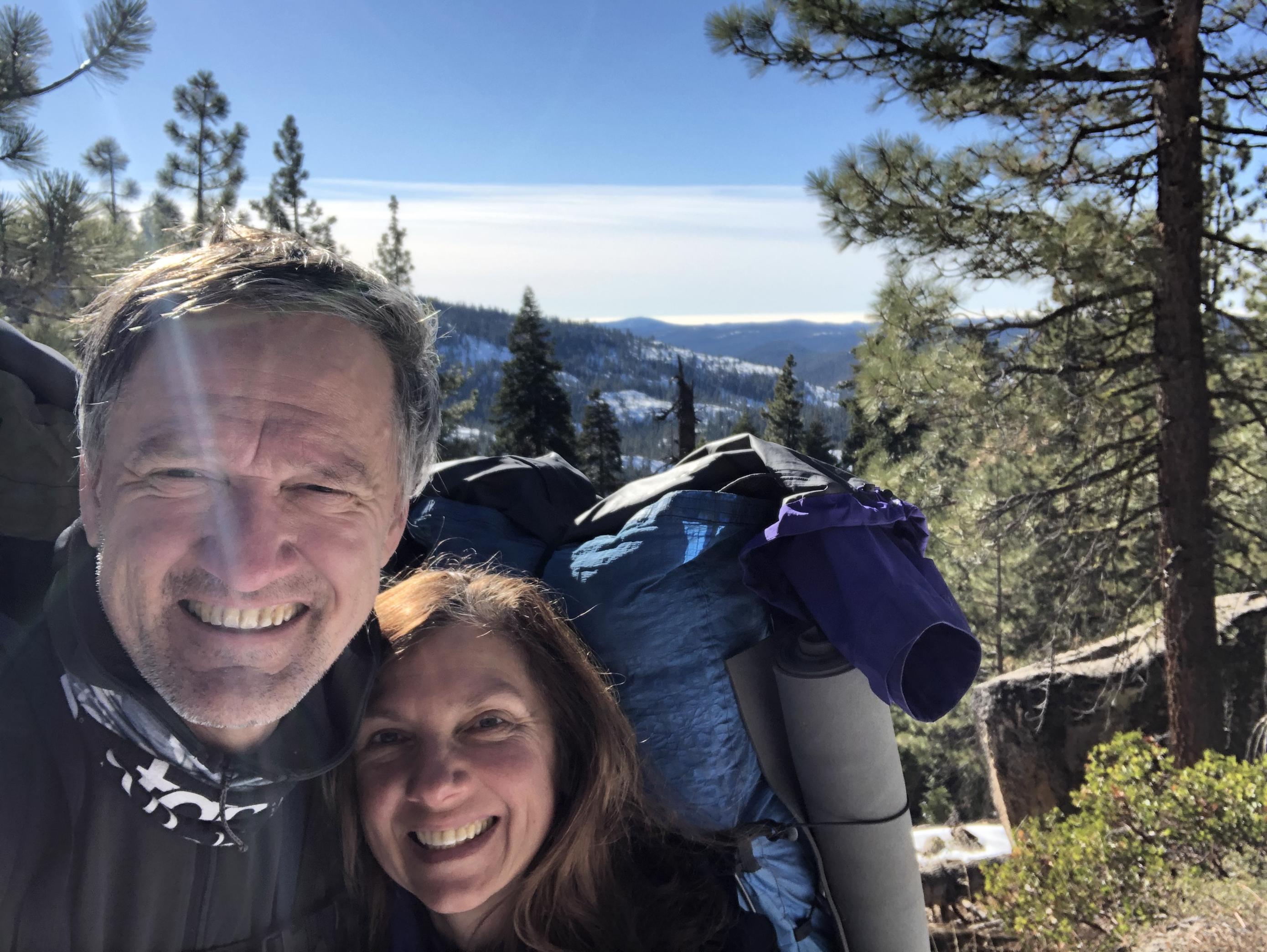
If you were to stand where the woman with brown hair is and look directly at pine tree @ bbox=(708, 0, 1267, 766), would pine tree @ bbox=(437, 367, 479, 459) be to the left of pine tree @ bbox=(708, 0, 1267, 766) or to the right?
left

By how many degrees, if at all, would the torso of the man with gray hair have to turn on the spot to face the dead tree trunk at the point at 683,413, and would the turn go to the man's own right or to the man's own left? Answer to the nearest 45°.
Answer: approximately 135° to the man's own left

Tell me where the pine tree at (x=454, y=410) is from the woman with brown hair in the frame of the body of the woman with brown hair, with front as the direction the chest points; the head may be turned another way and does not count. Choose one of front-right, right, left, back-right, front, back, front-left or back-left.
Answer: back-right

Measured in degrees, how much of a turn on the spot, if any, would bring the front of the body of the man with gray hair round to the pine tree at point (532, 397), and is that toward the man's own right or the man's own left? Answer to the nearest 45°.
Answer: approximately 180°

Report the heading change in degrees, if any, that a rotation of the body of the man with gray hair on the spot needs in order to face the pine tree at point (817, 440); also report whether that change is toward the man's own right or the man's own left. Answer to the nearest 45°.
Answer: approximately 135° to the man's own left

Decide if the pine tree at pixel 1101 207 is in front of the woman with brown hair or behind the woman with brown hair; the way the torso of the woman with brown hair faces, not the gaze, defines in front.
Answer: behind

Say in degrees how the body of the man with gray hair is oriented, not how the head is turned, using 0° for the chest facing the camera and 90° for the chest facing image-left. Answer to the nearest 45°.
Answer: approximately 0°

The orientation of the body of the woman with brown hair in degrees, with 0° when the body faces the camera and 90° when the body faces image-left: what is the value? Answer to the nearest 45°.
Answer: approximately 45°

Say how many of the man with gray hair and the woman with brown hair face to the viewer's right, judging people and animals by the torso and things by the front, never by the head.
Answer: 0

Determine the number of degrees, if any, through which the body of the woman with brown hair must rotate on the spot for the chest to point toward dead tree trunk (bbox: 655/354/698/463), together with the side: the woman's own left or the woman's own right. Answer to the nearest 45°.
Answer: approximately 135° to the woman's own right

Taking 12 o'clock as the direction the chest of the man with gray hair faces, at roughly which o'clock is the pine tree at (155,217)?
The pine tree is roughly at 6 o'clock from the man with gray hair.
